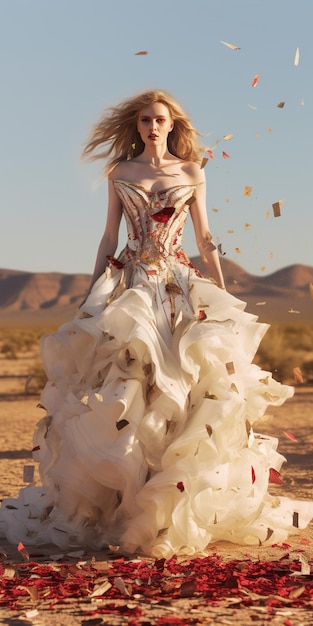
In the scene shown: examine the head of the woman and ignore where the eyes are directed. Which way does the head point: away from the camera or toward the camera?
toward the camera

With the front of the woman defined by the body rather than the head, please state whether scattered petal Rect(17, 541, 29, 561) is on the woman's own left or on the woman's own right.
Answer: on the woman's own right

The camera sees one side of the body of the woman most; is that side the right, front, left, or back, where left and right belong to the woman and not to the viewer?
front

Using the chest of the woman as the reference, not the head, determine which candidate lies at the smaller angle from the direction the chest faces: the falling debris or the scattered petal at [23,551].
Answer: the scattered petal

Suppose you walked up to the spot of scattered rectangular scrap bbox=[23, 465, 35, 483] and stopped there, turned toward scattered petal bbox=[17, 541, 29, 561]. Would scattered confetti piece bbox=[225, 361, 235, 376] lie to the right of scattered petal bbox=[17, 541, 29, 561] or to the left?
left

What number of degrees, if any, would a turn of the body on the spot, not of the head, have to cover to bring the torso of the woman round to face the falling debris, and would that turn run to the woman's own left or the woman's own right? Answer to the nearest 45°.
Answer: approximately 135° to the woman's own left

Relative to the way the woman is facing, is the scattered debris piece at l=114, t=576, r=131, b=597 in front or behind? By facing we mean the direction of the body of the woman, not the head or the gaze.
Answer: in front
